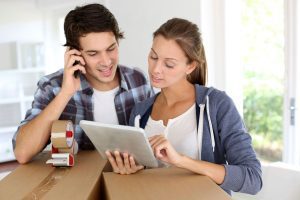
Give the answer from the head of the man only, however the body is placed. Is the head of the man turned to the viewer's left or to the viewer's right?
to the viewer's right

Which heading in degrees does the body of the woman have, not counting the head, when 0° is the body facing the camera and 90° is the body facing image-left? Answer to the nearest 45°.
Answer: approximately 45°
